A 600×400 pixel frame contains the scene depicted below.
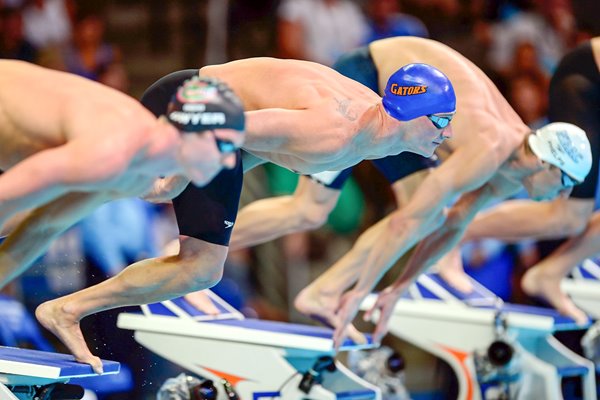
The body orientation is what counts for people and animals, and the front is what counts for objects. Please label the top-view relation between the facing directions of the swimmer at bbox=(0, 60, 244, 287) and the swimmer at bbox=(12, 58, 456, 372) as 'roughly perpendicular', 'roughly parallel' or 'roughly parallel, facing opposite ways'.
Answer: roughly parallel

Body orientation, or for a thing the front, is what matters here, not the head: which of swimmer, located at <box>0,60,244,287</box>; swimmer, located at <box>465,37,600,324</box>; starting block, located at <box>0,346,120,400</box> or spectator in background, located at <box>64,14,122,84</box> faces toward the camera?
the spectator in background

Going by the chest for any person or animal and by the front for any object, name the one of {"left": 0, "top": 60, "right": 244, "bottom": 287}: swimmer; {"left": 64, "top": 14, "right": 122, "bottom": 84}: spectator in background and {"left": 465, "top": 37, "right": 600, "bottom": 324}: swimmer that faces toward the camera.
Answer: the spectator in background

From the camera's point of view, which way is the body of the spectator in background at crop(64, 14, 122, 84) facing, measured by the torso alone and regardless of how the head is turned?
toward the camera

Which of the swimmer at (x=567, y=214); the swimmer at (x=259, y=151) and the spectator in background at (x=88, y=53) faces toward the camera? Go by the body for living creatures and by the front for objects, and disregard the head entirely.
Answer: the spectator in background
